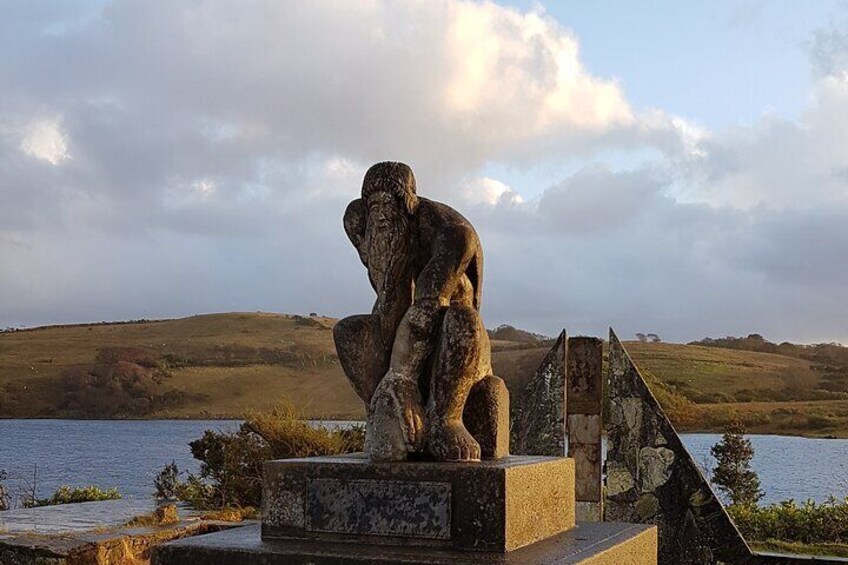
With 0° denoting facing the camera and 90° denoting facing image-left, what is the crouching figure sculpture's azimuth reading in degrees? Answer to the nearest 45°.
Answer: approximately 45°

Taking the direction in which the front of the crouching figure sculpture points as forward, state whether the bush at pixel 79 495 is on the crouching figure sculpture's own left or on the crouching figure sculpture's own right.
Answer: on the crouching figure sculpture's own right

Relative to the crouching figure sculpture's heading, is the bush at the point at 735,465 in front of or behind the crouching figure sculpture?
behind

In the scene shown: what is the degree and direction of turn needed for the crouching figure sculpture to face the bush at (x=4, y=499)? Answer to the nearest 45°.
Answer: approximately 90° to its right

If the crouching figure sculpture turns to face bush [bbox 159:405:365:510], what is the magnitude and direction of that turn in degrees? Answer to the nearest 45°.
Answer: approximately 135° to its right
